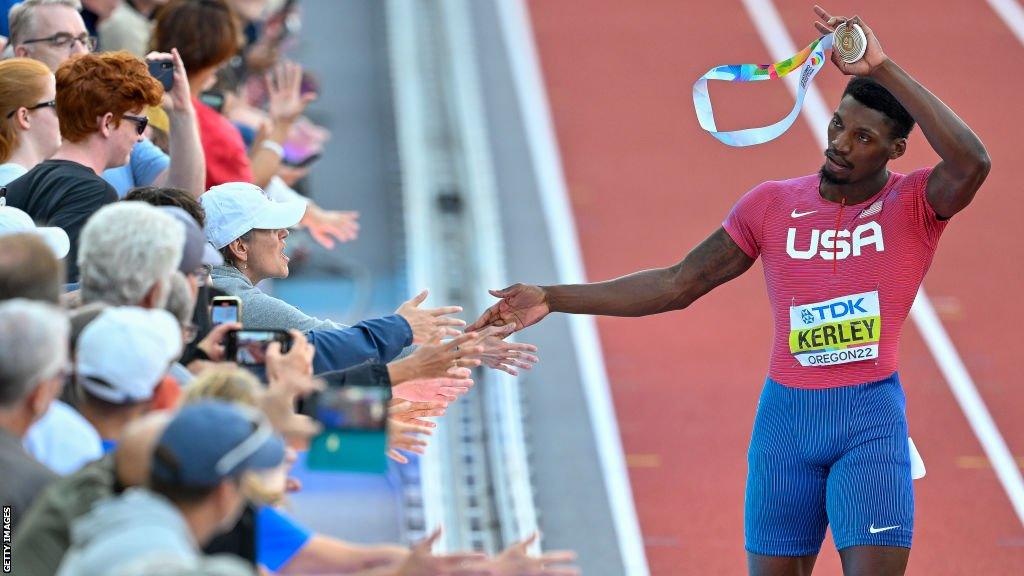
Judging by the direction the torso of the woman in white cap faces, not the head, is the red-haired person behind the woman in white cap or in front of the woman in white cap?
behind

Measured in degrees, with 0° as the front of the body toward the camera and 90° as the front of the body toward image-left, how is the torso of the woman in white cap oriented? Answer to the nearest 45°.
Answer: approximately 270°

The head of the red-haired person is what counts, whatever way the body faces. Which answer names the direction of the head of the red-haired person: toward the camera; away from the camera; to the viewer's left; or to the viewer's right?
to the viewer's right

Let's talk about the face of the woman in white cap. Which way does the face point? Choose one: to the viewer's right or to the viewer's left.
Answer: to the viewer's right

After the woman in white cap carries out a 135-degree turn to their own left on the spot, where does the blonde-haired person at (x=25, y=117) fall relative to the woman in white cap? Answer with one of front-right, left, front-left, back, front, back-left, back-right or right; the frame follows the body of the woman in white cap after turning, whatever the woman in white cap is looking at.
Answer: front
